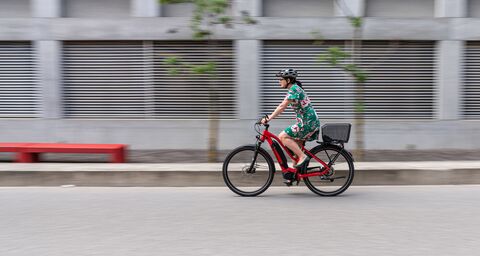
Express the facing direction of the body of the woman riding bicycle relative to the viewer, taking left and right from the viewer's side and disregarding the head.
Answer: facing to the left of the viewer

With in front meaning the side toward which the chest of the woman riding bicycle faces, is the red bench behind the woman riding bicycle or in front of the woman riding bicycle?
in front

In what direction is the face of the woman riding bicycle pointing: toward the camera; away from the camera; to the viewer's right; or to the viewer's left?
to the viewer's left
